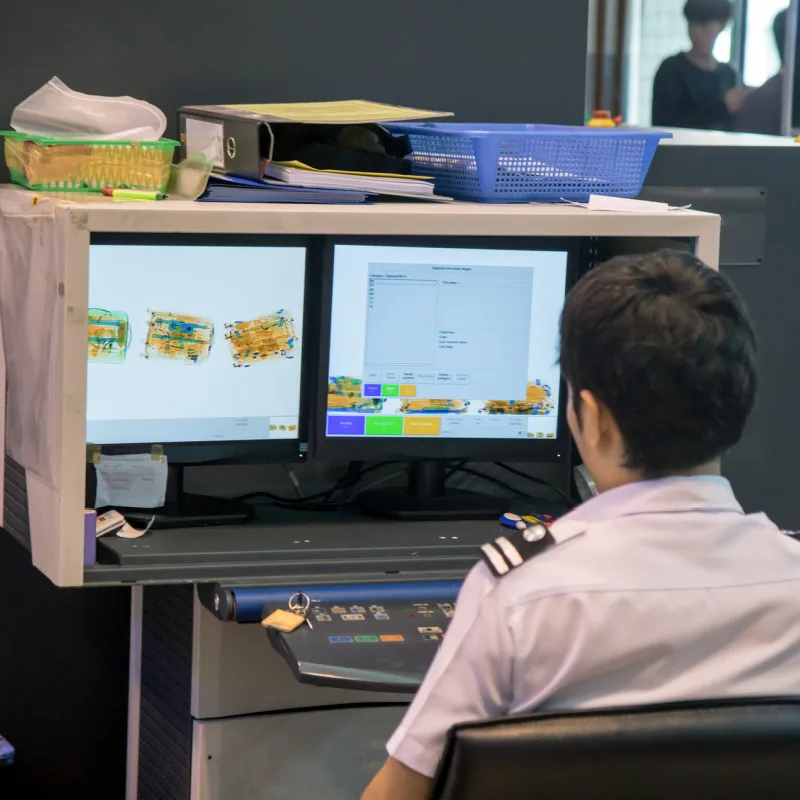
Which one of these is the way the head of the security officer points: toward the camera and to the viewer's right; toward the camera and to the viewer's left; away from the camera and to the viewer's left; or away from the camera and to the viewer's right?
away from the camera and to the viewer's left

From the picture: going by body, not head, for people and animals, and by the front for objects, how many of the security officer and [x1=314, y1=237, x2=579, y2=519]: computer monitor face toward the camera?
1

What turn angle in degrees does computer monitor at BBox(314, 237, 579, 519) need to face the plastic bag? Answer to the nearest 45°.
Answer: approximately 90° to its right

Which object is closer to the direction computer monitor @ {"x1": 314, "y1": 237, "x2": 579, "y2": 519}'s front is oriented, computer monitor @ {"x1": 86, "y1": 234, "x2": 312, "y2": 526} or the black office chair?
the black office chair

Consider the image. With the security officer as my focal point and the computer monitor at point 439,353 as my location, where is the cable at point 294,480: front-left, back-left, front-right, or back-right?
back-right

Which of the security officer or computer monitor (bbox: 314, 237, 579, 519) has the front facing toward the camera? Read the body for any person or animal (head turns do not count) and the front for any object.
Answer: the computer monitor

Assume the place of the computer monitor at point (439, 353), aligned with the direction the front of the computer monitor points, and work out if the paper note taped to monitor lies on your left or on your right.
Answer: on your right

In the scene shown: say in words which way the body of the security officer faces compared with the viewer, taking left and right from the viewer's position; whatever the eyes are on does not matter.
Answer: facing away from the viewer and to the left of the viewer

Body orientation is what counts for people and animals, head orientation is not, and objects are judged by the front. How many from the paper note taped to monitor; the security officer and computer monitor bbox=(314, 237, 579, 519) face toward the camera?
2

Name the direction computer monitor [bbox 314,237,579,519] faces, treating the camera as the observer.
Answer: facing the viewer
